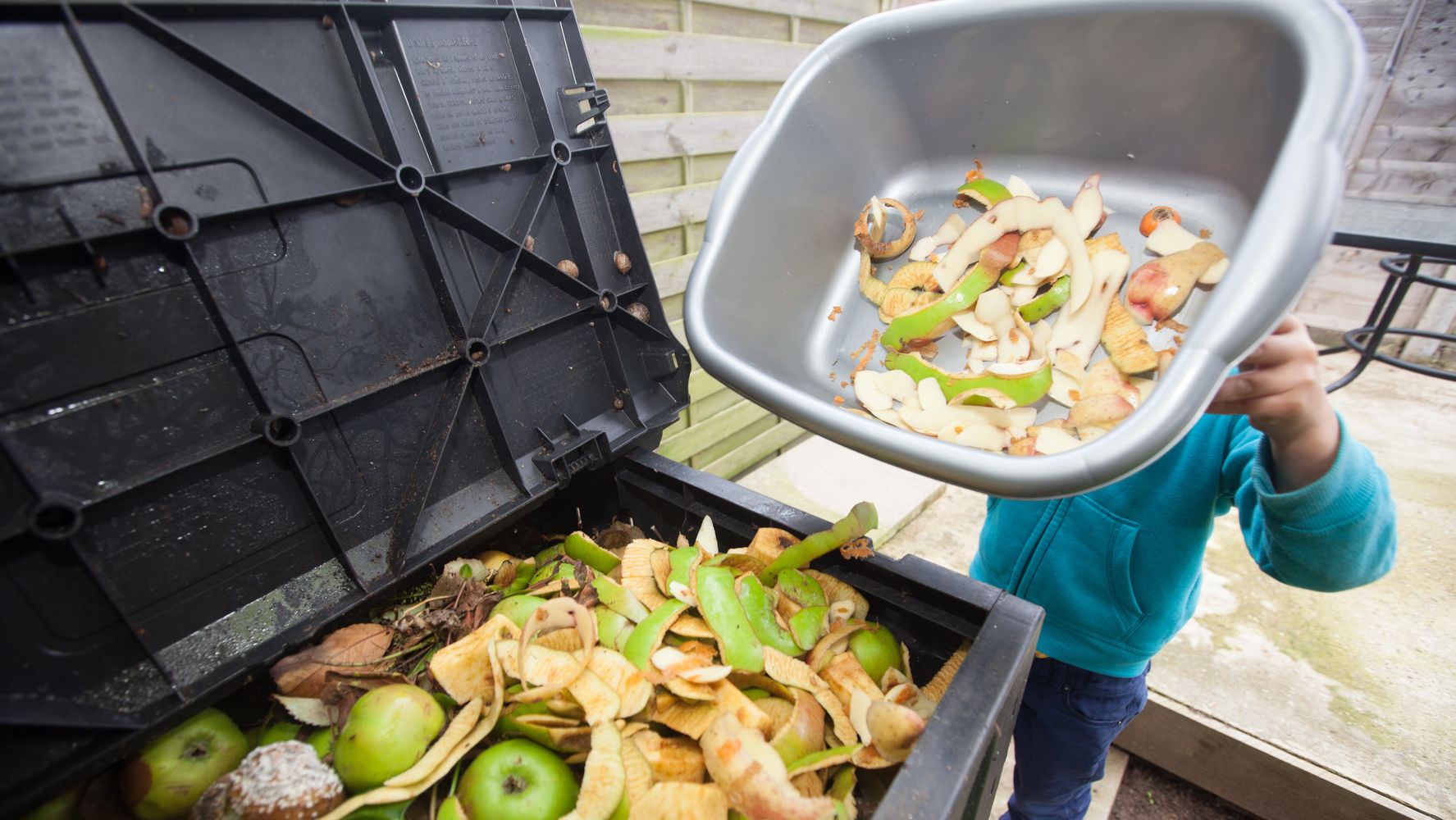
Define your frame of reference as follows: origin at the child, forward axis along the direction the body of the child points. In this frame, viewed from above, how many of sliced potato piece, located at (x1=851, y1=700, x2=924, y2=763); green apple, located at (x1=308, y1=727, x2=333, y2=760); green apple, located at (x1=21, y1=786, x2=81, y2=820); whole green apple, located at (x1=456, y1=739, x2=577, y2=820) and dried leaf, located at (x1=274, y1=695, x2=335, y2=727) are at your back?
0

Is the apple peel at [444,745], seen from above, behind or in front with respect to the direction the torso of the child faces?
in front

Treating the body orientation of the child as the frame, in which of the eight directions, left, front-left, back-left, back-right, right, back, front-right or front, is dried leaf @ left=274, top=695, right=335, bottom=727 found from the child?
front

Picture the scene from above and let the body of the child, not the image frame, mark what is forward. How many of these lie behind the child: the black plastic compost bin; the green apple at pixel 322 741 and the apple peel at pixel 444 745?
0

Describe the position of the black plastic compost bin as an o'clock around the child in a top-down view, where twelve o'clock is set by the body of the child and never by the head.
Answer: The black plastic compost bin is roughly at 12 o'clock from the child.

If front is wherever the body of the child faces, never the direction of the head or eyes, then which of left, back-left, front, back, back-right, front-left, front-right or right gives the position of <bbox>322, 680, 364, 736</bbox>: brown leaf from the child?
front

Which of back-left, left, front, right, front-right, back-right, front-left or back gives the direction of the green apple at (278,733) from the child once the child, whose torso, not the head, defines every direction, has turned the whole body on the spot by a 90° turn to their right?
left

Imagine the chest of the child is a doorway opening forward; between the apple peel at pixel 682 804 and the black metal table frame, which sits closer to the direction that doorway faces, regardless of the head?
the apple peel

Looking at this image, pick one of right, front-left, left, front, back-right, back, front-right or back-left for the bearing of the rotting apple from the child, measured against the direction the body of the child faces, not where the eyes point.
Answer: front

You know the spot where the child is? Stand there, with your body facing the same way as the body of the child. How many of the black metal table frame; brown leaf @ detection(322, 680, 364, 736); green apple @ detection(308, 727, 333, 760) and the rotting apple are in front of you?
3

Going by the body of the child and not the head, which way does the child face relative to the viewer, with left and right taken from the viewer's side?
facing the viewer and to the left of the viewer
